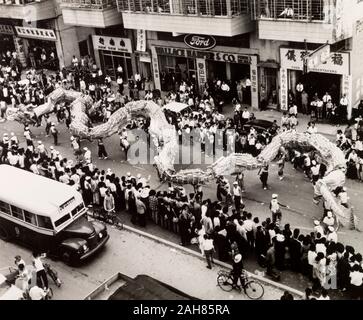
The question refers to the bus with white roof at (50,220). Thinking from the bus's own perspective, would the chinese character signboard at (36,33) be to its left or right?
on its left

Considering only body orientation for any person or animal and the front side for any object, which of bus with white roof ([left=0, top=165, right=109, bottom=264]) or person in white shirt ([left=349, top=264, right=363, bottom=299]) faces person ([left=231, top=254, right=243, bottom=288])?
the bus with white roof

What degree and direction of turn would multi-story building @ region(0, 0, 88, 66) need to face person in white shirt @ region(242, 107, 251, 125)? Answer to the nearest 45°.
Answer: approximately 90° to its left

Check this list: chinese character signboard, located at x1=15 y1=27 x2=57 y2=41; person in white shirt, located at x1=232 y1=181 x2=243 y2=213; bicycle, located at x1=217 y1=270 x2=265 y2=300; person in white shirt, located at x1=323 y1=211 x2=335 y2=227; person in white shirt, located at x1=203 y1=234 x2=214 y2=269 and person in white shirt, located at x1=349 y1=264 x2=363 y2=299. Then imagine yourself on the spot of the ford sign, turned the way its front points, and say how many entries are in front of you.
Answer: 5

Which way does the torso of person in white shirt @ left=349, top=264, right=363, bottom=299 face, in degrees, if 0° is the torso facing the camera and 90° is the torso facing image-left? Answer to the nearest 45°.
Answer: approximately 180°

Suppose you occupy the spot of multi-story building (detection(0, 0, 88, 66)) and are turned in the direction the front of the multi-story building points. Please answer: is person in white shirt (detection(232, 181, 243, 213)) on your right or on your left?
on your left

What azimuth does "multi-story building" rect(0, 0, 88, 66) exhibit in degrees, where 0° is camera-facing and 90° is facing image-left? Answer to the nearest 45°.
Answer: approximately 45°
